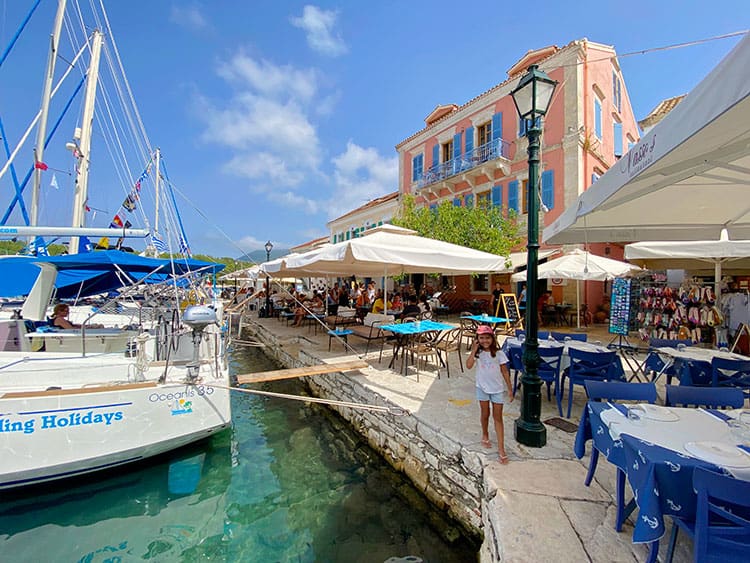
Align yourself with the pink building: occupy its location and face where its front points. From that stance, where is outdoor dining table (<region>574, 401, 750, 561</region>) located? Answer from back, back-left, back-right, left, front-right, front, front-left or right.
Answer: front-left

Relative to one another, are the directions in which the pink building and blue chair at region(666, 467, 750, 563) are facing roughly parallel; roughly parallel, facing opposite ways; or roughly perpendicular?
roughly perpendicular

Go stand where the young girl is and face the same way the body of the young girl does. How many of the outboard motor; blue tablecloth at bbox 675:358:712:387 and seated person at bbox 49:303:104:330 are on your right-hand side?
2

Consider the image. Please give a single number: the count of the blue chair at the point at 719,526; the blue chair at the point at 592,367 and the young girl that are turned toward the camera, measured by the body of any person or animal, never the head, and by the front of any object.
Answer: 1

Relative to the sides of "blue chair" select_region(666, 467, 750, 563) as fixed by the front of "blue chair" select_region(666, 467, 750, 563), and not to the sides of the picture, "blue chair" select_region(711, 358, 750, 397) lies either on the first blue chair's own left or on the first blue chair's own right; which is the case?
on the first blue chair's own right

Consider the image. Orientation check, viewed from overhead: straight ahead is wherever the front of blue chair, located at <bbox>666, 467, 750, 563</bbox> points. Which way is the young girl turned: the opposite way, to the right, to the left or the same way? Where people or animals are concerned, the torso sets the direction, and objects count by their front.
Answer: the opposite way

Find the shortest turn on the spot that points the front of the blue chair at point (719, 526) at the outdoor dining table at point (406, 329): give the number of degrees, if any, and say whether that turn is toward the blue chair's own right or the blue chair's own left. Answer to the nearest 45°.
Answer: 0° — it already faces it

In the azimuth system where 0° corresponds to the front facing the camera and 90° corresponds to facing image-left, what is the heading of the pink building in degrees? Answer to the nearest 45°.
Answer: approximately 45°

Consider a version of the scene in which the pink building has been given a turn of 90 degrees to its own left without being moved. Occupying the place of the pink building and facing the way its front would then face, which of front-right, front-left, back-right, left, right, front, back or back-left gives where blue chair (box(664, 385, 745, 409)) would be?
front-right

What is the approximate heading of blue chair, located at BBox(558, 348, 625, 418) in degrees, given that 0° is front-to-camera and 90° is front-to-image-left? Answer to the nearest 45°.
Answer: approximately 135°

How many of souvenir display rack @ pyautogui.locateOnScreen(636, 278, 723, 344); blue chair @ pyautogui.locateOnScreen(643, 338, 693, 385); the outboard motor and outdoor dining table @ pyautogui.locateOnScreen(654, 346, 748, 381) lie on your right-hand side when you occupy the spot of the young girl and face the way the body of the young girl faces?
1

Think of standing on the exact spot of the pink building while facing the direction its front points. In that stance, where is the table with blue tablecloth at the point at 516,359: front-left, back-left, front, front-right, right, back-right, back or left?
front-left

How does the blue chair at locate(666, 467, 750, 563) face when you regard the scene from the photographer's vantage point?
facing away from the viewer and to the left of the viewer
